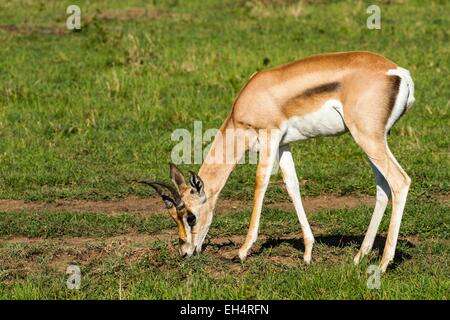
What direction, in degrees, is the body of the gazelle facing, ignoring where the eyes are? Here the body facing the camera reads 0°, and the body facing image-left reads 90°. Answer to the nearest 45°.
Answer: approximately 90°
